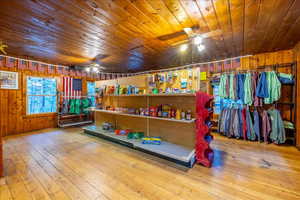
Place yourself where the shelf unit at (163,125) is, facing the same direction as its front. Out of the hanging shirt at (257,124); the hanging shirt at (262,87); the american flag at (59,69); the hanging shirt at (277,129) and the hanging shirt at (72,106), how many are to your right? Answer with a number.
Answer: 2

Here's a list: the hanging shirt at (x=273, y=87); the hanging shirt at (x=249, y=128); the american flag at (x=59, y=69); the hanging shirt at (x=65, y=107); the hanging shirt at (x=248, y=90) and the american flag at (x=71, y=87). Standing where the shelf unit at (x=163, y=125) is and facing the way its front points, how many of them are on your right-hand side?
3

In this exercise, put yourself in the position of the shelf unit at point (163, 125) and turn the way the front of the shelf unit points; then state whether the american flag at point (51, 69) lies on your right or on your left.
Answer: on your right

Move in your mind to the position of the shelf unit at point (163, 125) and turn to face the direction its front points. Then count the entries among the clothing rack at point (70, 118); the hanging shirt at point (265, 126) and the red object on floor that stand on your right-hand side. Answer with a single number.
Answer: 1

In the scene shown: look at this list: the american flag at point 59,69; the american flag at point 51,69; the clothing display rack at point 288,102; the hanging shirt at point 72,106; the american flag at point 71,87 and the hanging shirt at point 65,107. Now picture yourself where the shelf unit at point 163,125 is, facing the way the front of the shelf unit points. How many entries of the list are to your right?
5

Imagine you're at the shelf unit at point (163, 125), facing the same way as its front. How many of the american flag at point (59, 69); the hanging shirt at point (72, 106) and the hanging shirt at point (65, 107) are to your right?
3

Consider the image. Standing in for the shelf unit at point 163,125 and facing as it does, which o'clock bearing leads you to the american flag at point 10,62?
The american flag is roughly at 2 o'clock from the shelf unit.

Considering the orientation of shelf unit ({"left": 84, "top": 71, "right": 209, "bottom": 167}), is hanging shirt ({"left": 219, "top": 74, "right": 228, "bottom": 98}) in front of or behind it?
behind

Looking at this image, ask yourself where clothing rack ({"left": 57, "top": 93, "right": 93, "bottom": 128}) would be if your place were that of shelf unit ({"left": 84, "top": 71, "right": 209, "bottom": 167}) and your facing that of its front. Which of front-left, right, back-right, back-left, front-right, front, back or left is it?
right

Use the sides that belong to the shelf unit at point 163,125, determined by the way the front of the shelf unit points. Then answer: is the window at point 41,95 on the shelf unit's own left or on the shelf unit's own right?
on the shelf unit's own right

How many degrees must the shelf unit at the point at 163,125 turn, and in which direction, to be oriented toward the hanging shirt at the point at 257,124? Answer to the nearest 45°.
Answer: approximately 135° to its left

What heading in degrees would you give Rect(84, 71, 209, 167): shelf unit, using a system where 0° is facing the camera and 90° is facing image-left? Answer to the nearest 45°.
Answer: approximately 45°

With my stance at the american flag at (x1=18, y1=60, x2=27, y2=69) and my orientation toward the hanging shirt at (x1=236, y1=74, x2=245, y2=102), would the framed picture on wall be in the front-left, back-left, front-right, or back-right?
back-right

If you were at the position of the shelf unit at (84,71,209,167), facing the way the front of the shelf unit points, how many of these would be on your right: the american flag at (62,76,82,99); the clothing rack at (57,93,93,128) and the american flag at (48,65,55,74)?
3

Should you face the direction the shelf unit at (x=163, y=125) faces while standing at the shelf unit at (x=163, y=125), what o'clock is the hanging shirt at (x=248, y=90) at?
The hanging shirt is roughly at 7 o'clock from the shelf unit.
